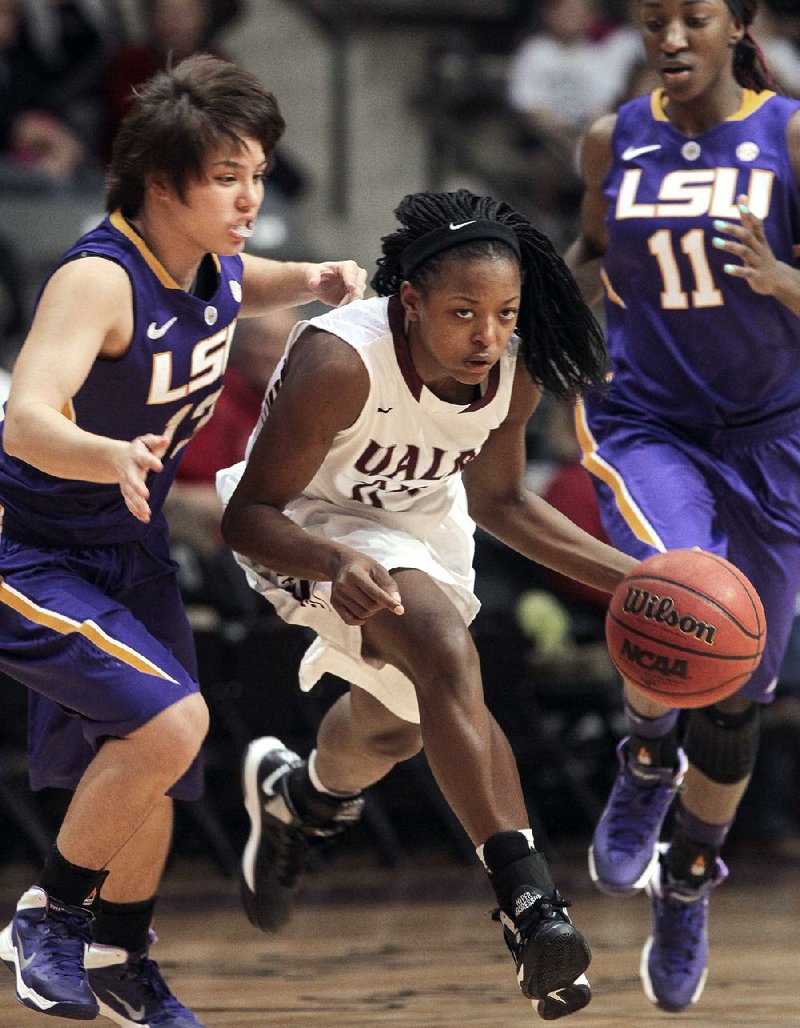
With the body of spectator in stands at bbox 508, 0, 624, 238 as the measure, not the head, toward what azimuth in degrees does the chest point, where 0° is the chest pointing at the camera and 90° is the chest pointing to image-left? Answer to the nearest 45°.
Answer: approximately 0°

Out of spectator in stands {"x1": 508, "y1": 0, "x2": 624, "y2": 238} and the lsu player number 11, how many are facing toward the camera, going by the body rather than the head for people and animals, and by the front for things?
2

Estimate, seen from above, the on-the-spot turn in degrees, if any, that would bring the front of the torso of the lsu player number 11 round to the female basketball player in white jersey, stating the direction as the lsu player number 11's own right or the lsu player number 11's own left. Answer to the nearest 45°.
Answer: approximately 45° to the lsu player number 11's own right

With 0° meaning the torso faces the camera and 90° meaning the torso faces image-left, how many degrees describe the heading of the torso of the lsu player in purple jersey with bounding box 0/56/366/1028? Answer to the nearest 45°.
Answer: approximately 315°

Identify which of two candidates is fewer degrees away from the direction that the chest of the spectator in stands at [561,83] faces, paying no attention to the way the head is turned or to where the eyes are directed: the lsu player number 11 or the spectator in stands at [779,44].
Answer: the lsu player number 11

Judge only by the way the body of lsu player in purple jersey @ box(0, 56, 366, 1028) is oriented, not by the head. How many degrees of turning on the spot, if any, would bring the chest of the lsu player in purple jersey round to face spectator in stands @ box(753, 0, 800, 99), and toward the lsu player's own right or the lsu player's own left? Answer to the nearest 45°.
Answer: approximately 90° to the lsu player's own left

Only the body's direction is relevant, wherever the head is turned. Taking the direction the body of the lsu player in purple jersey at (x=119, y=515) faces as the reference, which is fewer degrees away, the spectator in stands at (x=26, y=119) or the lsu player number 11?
the lsu player number 11

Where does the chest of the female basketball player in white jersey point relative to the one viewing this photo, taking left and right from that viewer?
facing the viewer and to the right of the viewer

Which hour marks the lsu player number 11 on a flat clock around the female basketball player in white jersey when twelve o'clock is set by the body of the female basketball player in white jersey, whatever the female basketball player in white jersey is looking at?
The lsu player number 11 is roughly at 9 o'clock from the female basketball player in white jersey.

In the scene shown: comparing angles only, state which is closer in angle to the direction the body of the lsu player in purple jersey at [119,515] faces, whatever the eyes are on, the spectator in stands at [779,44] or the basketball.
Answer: the basketball

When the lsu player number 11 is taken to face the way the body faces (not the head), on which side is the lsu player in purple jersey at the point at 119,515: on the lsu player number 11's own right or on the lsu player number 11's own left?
on the lsu player number 11's own right
